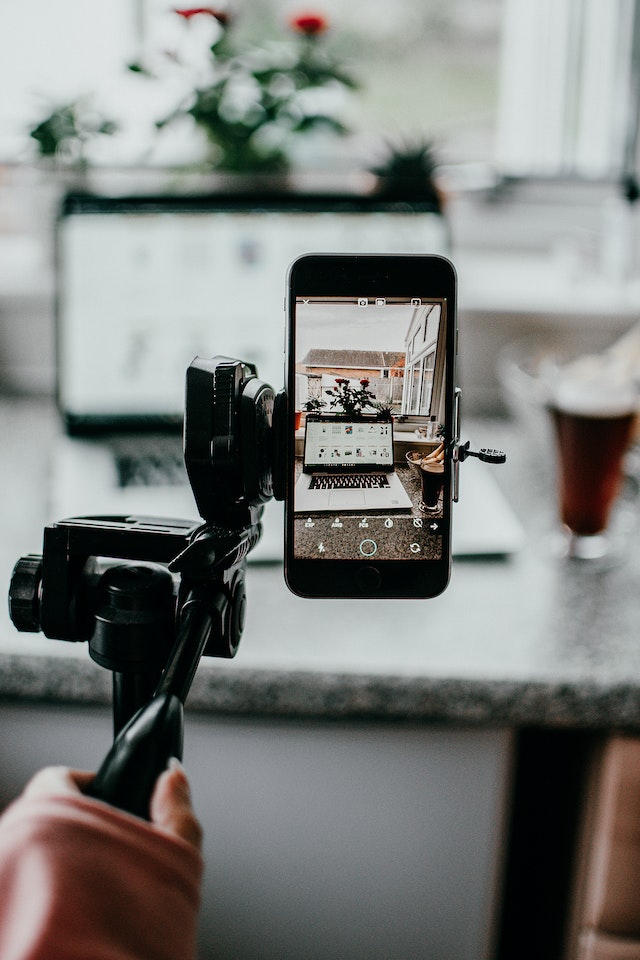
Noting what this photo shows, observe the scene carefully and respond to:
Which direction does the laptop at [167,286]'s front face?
toward the camera

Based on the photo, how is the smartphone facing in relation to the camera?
toward the camera

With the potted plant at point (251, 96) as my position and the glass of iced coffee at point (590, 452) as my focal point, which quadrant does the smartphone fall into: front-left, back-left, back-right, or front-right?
front-right

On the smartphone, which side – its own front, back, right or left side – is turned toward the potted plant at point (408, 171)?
back

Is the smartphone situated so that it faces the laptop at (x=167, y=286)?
no

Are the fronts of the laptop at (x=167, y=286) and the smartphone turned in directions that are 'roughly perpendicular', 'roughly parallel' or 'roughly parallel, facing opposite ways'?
roughly parallel

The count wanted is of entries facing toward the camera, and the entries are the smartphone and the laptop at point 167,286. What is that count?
2

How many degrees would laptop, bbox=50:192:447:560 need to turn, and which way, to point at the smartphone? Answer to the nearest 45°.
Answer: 0° — it already faces it
